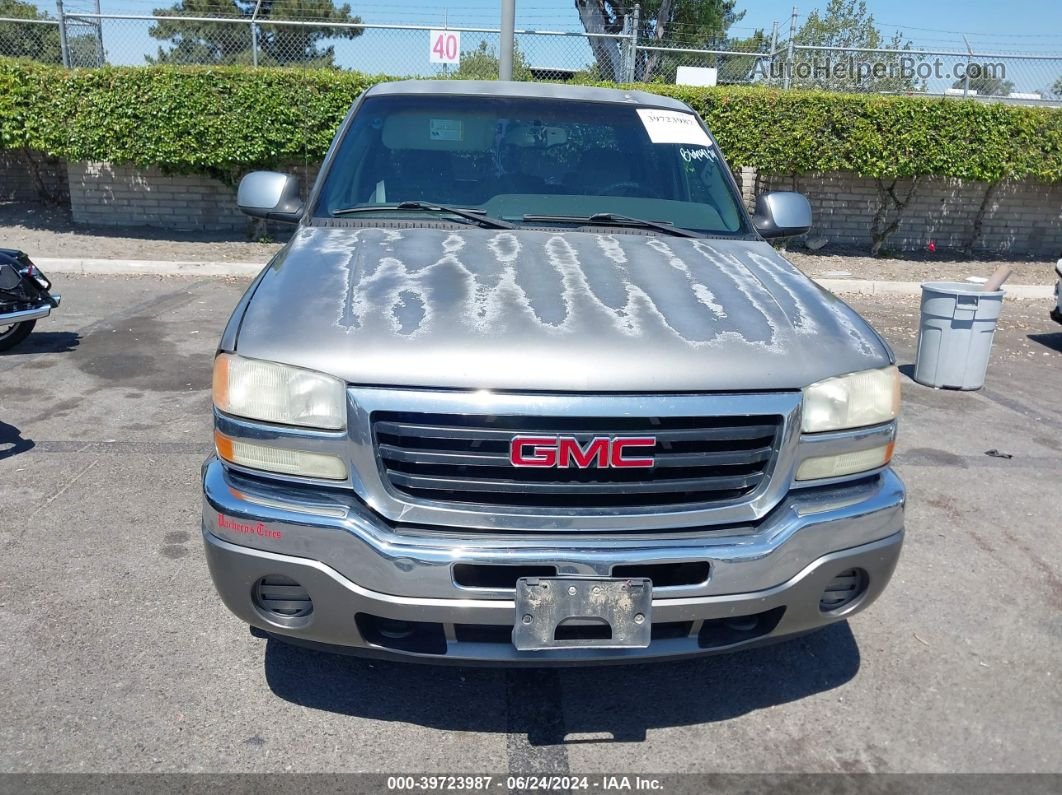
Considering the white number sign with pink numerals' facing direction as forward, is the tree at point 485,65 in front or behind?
behind

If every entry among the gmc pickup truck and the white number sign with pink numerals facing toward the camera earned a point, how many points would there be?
2

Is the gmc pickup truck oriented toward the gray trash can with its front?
no

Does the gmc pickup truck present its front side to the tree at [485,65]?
no

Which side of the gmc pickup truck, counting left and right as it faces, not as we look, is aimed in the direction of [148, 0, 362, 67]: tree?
back

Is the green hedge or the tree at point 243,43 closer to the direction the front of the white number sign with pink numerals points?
the green hedge

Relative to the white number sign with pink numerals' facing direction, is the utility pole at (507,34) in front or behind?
in front

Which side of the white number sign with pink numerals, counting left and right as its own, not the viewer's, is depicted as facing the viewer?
front

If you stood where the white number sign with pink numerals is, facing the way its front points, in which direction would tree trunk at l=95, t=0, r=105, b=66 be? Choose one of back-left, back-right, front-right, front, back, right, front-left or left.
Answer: right

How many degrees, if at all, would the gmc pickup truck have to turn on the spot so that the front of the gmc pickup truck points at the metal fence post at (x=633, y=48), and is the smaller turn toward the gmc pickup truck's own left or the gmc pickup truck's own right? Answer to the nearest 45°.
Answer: approximately 180°

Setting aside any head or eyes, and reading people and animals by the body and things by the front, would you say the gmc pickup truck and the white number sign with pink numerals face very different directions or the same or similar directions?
same or similar directions

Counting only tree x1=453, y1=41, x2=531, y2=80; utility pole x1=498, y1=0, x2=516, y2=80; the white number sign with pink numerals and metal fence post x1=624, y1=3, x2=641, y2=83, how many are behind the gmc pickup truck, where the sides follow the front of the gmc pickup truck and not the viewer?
4

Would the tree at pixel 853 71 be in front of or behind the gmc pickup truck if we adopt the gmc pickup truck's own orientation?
behind

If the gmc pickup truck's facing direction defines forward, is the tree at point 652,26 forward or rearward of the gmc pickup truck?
rearward

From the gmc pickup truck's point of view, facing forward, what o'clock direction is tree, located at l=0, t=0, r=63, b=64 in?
The tree is roughly at 5 o'clock from the gmc pickup truck.

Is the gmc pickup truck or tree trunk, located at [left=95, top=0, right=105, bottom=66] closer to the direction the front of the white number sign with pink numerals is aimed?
the gmc pickup truck

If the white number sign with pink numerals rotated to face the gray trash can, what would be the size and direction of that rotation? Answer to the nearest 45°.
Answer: approximately 45° to its left

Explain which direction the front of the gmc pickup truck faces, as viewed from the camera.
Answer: facing the viewer
